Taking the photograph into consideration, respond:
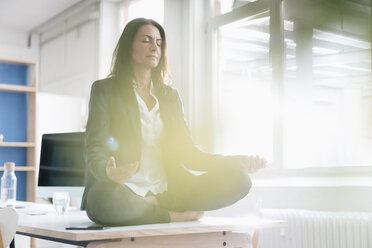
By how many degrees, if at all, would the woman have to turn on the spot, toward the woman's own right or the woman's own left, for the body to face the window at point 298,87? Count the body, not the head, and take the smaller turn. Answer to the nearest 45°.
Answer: approximately 90° to the woman's own left

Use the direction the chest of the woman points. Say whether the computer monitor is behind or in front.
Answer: behind

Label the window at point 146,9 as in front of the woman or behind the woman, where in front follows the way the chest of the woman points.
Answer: behind

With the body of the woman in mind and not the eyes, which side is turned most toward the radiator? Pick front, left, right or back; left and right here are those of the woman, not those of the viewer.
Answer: left

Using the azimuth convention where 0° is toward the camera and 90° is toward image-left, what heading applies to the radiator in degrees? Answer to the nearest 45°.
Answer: approximately 0°

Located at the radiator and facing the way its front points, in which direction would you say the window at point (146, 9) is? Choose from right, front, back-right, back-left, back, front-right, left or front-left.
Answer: back-right

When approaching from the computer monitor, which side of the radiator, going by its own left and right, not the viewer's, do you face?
right

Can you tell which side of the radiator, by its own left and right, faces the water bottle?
right

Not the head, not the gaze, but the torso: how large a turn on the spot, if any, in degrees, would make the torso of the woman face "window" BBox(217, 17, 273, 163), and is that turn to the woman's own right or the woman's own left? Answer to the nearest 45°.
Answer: approximately 135° to the woman's own left
